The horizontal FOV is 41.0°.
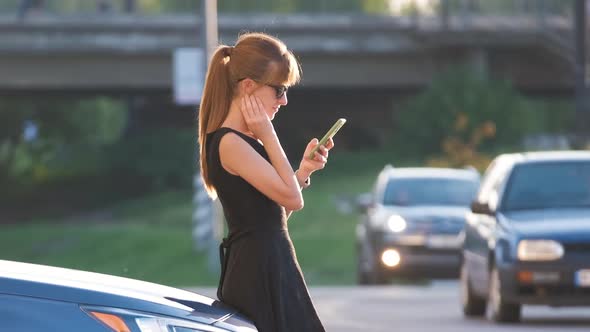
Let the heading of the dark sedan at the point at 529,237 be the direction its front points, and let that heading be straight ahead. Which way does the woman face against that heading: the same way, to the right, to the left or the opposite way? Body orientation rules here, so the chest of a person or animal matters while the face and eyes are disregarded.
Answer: to the left

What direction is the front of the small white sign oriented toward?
toward the camera

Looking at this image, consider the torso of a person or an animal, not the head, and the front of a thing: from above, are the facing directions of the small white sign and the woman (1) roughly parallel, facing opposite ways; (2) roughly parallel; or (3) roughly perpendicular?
roughly perpendicular

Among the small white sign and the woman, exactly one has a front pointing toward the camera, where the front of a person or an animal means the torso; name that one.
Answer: the small white sign

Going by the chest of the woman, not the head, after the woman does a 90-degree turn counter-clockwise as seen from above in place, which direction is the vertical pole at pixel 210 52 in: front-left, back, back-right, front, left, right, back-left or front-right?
front

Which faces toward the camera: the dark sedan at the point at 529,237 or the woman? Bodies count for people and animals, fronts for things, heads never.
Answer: the dark sedan

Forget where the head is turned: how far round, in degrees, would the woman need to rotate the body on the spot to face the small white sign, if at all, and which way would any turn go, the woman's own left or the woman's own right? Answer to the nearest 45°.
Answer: approximately 90° to the woman's own left

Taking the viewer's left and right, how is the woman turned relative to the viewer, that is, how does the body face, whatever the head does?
facing to the right of the viewer

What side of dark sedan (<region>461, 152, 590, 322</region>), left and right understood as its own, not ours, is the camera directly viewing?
front

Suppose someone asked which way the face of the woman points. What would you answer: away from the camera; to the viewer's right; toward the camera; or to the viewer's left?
to the viewer's right
